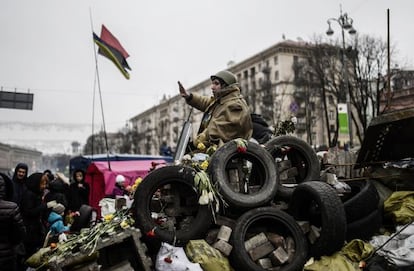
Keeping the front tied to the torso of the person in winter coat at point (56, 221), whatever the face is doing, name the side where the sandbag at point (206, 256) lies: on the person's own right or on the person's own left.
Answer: on the person's own right

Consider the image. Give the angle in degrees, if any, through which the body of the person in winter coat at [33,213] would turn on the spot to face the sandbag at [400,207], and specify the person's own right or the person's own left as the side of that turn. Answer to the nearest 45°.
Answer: approximately 45° to the person's own right

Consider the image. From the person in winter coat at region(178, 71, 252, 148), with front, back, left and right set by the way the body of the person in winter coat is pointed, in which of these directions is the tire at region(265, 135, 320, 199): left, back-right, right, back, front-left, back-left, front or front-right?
back

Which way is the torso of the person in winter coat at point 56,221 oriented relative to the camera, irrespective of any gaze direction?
to the viewer's right

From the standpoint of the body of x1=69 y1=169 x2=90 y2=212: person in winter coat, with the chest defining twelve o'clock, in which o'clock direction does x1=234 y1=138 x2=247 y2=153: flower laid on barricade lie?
The flower laid on barricade is roughly at 11 o'clock from the person in winter coat.

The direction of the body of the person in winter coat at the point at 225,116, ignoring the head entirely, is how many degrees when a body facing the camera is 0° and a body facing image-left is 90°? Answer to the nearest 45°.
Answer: approximately 90°

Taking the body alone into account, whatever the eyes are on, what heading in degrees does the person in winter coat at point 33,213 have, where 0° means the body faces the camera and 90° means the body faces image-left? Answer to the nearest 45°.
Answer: approximately 270°

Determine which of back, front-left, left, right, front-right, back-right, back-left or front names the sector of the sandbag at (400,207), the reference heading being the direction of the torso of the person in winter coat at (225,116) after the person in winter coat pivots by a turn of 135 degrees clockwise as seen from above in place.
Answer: front-right

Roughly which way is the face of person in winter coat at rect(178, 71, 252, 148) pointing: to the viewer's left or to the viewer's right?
to the viewer's left

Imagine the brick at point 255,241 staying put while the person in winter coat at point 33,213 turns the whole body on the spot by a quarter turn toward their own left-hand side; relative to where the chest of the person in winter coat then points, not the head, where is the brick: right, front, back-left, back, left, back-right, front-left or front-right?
back-right

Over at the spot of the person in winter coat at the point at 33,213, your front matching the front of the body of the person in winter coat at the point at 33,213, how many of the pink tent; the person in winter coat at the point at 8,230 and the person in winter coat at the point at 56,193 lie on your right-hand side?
1

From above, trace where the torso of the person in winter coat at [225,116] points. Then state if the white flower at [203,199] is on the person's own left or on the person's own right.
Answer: on the person's own left
